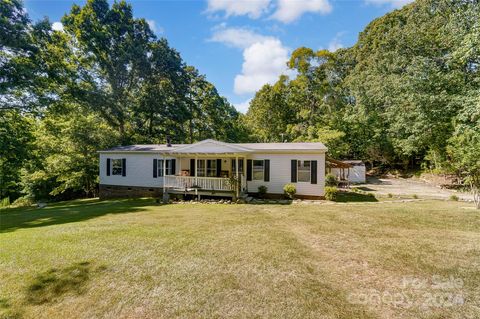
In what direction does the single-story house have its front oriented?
toward the camera

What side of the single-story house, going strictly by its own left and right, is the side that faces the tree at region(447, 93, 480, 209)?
left

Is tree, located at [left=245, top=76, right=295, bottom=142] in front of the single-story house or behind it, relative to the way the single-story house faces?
behind
